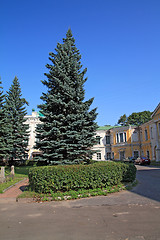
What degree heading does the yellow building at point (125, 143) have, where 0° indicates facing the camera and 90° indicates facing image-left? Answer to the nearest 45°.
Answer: approximately 0°

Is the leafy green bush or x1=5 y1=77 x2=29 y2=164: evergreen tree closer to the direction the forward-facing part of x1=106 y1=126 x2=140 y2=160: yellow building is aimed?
the leafy green bush

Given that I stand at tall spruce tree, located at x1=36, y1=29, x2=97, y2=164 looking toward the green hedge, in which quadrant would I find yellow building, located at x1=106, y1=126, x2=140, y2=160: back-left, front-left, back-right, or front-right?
back-left

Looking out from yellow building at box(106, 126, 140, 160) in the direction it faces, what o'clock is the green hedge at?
The green hedge is roughly at 12 o'clock from the yellow building.

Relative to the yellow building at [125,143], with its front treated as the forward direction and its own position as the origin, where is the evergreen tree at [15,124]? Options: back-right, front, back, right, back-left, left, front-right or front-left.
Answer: front-right

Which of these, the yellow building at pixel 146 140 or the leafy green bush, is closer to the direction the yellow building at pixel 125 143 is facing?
the leafy green bush

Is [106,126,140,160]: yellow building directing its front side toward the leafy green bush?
yes

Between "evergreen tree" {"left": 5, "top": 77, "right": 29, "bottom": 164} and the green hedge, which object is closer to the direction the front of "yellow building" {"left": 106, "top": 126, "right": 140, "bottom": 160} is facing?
the green hedge
